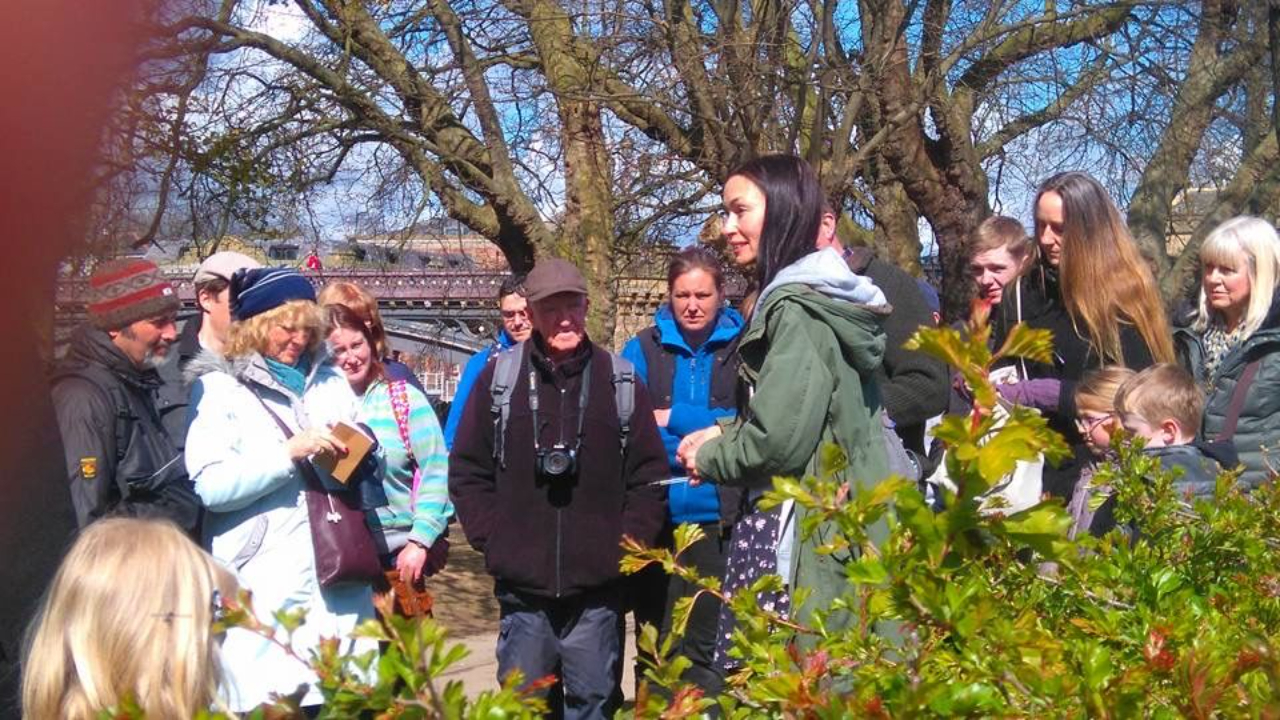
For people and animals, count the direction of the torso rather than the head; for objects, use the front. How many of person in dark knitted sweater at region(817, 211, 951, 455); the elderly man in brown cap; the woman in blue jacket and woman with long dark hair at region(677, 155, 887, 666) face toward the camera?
2

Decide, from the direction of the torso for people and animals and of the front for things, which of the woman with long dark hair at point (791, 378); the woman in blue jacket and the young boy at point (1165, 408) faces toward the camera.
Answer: the woman in blue jacket

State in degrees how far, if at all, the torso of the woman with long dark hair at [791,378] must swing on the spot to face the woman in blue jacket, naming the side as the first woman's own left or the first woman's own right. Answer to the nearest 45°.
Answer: approximately 90° to the first woman's own right

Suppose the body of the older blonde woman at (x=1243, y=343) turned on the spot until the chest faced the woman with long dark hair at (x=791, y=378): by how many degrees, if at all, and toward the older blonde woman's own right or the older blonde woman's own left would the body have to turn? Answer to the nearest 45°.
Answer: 0° — they already face them

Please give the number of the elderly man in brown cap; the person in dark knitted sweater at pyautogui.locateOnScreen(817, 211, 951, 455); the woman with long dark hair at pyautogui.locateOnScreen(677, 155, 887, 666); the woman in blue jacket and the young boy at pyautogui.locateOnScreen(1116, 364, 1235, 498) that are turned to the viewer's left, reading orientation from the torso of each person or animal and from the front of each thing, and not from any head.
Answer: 3

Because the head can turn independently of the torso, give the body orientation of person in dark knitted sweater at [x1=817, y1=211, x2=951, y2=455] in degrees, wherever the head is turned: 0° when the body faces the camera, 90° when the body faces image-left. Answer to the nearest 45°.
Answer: approximately 90°

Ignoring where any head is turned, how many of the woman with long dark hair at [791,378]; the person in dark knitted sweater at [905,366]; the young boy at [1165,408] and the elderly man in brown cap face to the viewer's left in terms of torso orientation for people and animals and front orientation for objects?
3

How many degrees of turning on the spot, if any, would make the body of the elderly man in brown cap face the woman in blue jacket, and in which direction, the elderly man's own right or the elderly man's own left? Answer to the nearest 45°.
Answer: approximately 135° to the elderly man's own left

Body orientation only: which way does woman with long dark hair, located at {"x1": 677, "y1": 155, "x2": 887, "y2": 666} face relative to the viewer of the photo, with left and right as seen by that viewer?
facing to the left of the viewer

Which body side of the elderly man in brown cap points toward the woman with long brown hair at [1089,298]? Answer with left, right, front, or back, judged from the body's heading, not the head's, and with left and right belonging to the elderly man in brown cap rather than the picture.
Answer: left

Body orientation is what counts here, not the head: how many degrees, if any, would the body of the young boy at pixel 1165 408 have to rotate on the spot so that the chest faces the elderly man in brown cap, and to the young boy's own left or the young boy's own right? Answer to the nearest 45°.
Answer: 0° — they already face them
